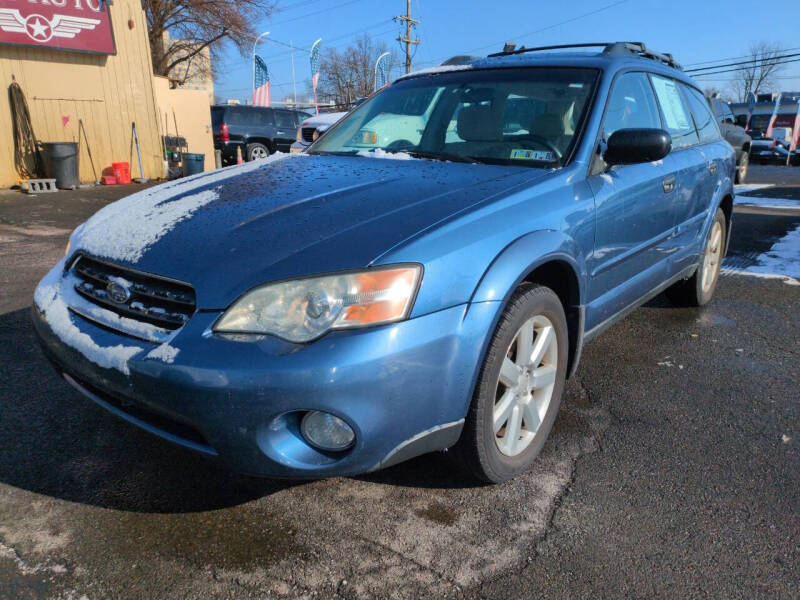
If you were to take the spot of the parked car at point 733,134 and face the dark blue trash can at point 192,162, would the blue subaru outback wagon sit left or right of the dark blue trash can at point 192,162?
left

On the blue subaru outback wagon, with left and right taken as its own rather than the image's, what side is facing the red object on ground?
right

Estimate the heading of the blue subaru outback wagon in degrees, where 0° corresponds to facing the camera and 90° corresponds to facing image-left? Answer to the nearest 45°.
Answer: approximately 45°

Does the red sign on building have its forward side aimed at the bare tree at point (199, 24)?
no

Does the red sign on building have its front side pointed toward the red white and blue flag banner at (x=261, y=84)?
no

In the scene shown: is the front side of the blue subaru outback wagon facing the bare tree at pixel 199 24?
no

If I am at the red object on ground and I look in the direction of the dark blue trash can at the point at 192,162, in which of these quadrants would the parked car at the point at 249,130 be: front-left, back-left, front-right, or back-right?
front-left

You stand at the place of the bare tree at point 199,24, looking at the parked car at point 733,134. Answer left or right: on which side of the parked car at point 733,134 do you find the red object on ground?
right

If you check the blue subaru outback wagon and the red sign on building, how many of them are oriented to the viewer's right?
0

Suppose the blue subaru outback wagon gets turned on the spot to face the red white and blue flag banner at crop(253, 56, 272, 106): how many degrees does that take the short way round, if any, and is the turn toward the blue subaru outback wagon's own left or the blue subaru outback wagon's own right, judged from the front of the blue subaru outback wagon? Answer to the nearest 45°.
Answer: approximately 135° to the blue subaru outback wagon's own right

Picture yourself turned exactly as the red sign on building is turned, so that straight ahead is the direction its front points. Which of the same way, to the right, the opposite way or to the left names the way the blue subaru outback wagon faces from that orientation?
to the right

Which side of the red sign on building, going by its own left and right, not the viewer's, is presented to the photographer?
front

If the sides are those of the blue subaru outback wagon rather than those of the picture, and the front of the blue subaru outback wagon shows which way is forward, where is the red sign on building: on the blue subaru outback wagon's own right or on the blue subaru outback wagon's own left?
on the blue subaru outback wagon's own right

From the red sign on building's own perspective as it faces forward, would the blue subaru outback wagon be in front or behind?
in front

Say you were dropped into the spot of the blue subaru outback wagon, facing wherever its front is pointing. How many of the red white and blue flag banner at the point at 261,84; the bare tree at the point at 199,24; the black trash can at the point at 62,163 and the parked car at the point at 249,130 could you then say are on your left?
0

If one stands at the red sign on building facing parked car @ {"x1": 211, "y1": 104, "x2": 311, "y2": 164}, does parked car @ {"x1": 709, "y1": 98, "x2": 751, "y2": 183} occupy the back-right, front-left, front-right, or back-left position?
front-right

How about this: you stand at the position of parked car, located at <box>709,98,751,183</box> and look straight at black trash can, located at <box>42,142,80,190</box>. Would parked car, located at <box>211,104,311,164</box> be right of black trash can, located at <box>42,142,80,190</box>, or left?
right
